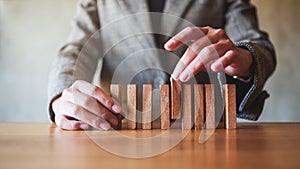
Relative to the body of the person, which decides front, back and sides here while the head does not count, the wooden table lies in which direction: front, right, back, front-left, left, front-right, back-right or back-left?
front

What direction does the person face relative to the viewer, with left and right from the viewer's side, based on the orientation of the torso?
facing the viewer
